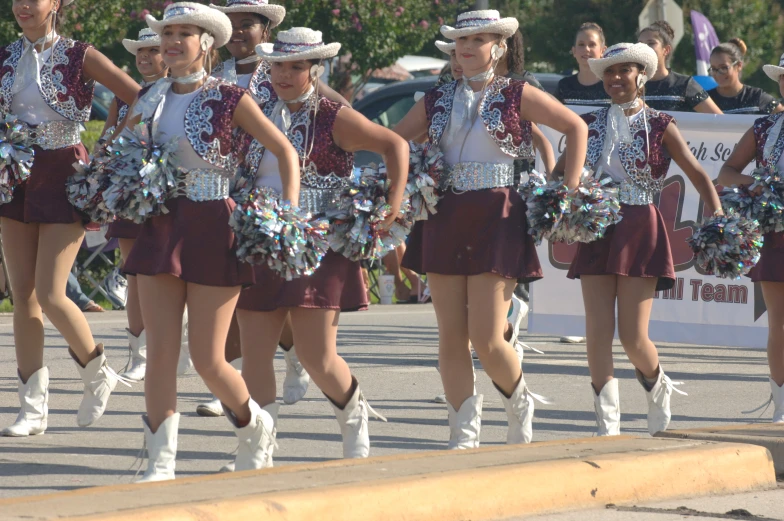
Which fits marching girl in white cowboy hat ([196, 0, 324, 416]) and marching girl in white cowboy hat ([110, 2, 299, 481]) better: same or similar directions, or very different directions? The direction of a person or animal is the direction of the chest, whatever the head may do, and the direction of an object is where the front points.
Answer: same or similar directions

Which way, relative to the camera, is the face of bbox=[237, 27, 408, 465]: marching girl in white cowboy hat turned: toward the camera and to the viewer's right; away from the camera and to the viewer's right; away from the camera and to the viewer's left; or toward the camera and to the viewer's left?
toward the camera and to the viewer's left

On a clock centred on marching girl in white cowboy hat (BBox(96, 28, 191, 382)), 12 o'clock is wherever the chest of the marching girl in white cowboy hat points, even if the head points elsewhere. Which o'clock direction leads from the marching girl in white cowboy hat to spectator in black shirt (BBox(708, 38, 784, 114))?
The spectator in black shirt is roughly at 7 o'clock from the marching girl in white cowboy hat.

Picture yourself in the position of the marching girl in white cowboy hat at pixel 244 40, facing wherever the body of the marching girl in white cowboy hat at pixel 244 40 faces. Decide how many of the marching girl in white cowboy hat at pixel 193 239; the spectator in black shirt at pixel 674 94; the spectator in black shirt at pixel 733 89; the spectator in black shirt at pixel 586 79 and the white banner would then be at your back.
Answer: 4

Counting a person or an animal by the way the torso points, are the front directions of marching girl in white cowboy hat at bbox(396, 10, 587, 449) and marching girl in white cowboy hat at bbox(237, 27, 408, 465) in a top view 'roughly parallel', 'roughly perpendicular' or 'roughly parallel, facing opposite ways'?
roughly parallel

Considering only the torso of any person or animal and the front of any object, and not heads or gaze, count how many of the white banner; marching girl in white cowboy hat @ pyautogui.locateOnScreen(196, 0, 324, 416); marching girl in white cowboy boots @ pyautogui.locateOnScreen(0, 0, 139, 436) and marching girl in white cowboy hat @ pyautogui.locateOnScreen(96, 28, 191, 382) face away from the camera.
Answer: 0

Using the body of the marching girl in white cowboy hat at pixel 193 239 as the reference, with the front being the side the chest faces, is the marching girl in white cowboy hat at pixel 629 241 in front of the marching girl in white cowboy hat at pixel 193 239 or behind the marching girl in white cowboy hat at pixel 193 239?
behind

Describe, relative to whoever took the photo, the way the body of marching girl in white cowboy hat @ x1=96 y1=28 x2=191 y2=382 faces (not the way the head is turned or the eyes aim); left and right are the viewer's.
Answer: facing the viewer and to the left of the viewer

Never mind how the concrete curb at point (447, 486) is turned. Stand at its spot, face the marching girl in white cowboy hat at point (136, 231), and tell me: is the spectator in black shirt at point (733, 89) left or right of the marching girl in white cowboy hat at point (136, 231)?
right

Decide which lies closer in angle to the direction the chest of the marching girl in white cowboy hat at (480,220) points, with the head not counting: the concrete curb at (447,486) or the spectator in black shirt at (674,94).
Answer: the concrete curb

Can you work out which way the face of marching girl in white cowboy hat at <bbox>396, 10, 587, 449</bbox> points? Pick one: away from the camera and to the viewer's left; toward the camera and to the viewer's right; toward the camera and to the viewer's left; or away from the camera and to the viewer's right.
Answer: toward the camera and to the viewer's left

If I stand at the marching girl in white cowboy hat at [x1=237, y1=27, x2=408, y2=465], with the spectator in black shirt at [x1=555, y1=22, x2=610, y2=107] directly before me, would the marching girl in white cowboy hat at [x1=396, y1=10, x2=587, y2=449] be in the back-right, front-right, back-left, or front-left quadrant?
front-right

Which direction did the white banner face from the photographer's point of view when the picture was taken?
facing the viewer
